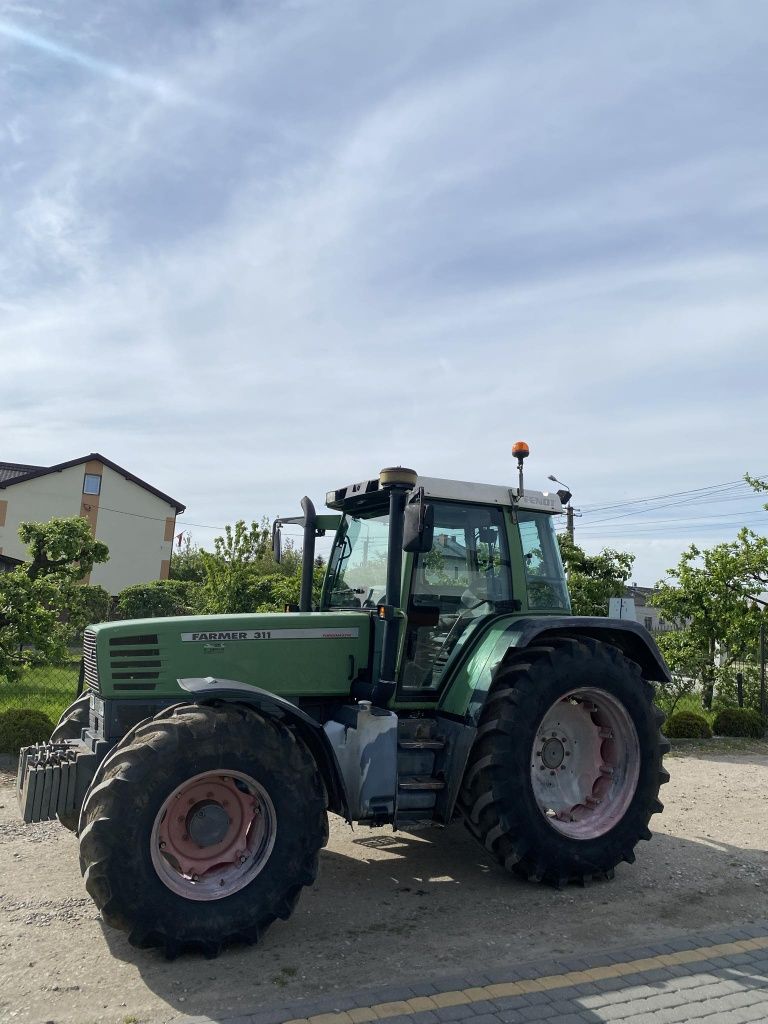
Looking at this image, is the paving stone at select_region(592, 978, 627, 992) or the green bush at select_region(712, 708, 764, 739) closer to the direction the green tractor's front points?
the paving stone

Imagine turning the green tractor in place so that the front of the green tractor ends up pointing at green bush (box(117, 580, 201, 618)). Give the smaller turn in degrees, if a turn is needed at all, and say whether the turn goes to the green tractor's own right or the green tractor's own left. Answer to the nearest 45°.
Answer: approximately 135° to the green tractor's own right

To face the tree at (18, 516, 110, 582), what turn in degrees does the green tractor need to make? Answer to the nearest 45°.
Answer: approximately 90° to its right

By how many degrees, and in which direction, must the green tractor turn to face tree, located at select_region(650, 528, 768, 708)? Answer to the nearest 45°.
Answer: approximately 180°

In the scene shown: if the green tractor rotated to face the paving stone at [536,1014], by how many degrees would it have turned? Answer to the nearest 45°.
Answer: approximately 90° to its left

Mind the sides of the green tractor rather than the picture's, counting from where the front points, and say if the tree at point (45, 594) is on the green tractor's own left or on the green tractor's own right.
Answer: on the green tractor's own right

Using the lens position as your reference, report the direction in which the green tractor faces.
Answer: facing the viewer and to the left of the viewer

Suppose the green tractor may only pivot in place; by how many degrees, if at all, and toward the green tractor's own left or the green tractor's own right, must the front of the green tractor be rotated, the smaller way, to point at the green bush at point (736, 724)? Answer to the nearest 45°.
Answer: approximately 180°

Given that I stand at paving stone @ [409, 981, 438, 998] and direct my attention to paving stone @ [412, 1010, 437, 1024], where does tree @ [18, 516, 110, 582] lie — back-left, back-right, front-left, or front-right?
back-right

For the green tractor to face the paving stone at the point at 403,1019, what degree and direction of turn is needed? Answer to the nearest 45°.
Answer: approximately 45° to its left

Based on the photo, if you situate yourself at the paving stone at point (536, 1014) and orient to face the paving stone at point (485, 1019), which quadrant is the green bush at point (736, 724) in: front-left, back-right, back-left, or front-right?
back-right

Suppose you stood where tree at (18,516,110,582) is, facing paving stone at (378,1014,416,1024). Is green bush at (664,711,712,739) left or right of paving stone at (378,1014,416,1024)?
left
